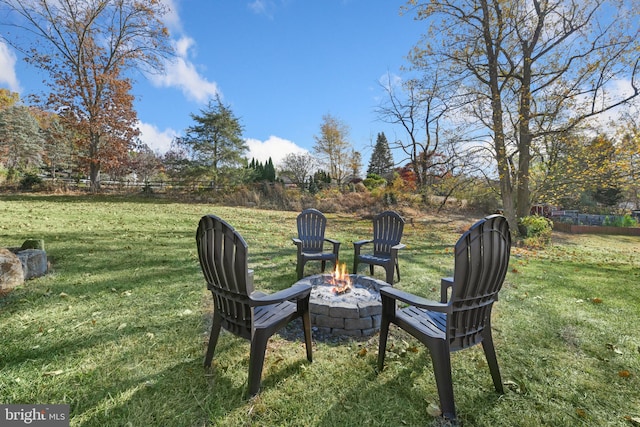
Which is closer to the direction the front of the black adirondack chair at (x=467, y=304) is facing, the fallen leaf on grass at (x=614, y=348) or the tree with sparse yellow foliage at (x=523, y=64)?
the tree with sparse yellow foliage

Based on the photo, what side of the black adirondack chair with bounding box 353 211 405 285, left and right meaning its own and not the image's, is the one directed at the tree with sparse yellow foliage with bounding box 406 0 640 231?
back

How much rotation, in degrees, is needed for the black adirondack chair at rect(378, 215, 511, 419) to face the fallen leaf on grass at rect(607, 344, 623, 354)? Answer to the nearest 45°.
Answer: approximately 90° to its right

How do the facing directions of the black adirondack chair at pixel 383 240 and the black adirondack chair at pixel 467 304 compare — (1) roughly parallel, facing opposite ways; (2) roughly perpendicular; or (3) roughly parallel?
roughly perpendicular

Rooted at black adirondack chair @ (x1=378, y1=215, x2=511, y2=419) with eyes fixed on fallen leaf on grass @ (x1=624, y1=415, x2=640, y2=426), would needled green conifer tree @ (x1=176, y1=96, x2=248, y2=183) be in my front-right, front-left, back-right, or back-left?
back-left

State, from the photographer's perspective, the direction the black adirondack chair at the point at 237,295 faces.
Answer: facing away from the viewer and to the right of the viewer

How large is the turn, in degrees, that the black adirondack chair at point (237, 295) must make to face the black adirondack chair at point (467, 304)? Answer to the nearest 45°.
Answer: approximately 45° to its right

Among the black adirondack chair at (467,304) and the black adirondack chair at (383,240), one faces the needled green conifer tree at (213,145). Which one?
the black adirondack chair at (467,304)

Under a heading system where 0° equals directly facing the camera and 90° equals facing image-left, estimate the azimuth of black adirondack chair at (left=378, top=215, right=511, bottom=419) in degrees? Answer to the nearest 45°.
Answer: approximately 135°

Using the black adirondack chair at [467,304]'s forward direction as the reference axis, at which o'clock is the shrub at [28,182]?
The shrub is roughly at 11 o'clock from the black adirondack chair.

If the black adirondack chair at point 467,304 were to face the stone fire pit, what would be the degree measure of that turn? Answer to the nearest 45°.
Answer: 0° — it already faces it

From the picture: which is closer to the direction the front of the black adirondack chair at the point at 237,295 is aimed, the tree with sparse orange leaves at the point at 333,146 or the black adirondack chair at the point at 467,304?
the tree with sparse orange leaves

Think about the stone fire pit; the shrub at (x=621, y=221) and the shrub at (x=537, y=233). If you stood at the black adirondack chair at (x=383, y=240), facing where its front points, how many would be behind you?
2
